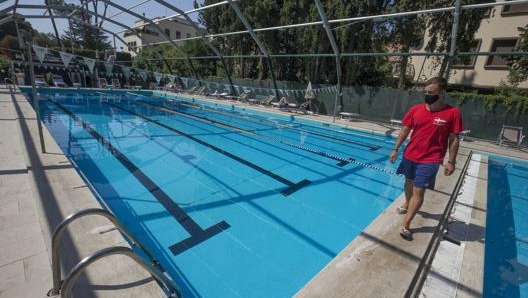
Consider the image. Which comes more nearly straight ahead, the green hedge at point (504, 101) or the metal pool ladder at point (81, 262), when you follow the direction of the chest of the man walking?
the metal pool ladder

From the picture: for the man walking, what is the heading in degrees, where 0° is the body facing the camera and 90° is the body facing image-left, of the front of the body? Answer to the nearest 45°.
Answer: approximately 45°

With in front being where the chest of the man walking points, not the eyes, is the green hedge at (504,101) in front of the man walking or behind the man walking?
behind

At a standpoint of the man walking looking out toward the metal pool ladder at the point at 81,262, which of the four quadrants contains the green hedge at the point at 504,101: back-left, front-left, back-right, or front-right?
back-right

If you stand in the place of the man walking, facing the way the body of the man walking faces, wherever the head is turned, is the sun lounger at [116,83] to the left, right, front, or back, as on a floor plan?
right

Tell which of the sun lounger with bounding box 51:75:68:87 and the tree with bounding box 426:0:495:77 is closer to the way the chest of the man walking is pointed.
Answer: the sun lounger

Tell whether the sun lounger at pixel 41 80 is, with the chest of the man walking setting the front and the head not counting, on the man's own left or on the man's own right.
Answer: on the man's own right

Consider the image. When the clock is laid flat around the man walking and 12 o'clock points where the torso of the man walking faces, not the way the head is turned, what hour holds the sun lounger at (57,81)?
The sun lounger is roughly at 2 o'clock from the man walking.

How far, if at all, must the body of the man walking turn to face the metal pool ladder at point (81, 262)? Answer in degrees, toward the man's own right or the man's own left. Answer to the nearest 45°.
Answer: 0° — they already face it

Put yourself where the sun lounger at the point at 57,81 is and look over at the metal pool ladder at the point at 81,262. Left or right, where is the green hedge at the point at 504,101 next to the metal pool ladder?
left

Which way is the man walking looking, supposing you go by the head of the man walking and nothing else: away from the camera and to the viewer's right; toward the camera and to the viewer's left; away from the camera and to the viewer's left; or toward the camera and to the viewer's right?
toward the camera and to the viewer's left

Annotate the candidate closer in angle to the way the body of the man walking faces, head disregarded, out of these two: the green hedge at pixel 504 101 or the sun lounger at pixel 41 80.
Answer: the sun lounger

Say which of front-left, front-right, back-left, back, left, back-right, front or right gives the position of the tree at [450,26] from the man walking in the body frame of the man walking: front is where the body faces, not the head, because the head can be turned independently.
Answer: back-right
